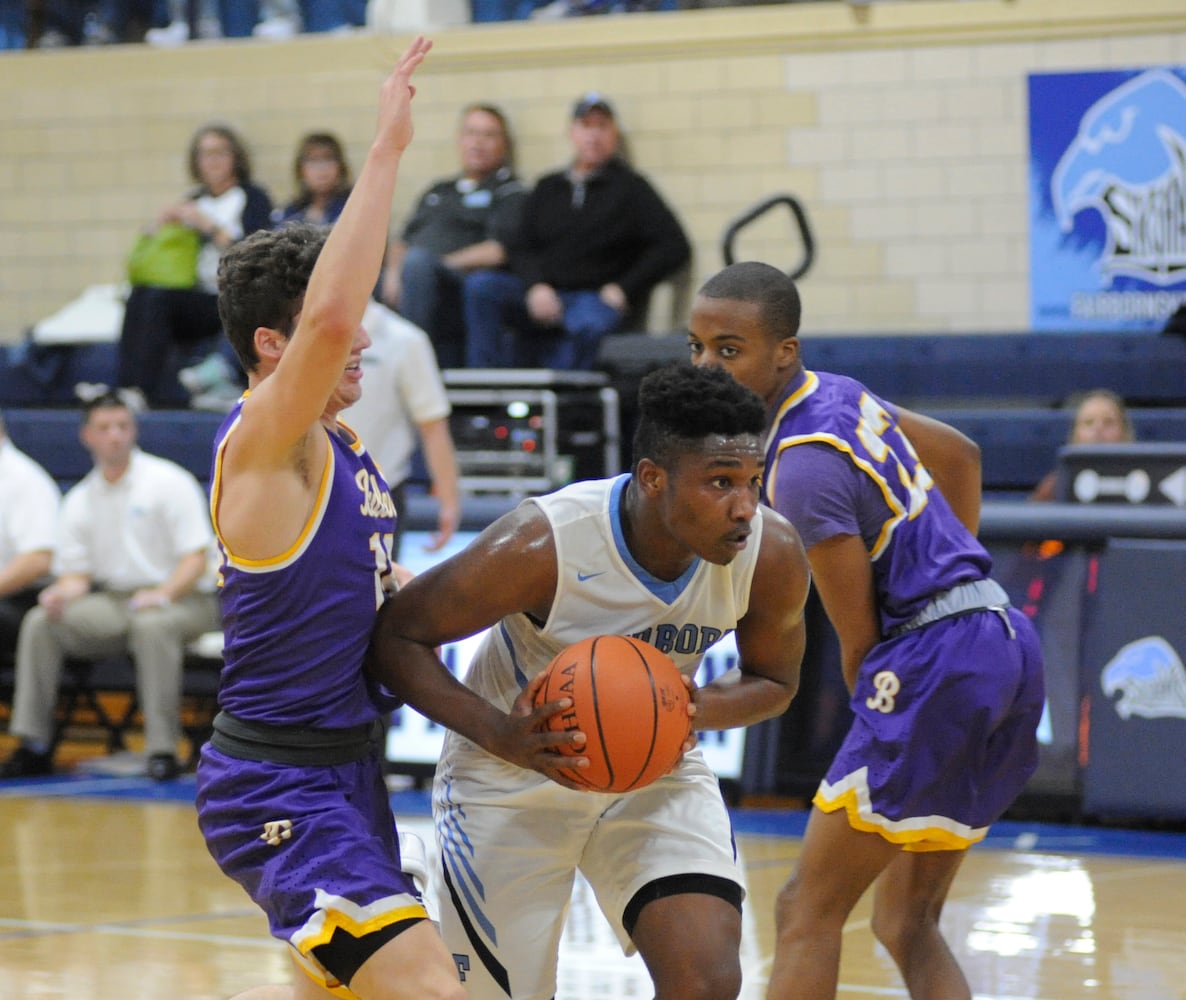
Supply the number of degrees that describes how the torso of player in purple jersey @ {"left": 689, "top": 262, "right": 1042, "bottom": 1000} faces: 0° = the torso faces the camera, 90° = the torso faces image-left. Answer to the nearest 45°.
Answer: approximately 135°

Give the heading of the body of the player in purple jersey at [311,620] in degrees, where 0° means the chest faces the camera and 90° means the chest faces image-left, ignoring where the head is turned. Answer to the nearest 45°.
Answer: approximately 270°

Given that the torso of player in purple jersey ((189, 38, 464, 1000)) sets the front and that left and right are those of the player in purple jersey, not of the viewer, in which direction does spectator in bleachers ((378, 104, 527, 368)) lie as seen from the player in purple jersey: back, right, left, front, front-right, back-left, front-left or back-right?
left

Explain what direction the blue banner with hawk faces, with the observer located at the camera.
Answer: facing the viewer

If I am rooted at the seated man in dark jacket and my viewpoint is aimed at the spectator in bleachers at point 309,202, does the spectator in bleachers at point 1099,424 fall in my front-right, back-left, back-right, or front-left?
back-left

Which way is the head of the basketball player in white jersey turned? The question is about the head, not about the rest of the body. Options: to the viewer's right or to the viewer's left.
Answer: to the viewer's right

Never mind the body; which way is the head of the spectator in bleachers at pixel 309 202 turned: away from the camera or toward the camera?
toward the camera

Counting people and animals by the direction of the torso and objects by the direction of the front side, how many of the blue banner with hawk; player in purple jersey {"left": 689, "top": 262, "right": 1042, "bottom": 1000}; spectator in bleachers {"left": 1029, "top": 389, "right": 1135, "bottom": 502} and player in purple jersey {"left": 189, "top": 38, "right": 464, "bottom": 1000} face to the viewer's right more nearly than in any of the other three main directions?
1

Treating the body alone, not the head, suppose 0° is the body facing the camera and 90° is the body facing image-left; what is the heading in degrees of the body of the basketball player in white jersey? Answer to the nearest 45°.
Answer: approximately 315°

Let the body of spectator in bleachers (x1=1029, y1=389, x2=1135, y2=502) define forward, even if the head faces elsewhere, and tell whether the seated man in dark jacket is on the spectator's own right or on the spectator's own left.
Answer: on the spectator's own right

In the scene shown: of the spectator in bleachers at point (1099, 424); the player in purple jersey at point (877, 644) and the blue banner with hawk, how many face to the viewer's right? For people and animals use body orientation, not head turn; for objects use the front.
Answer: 0
